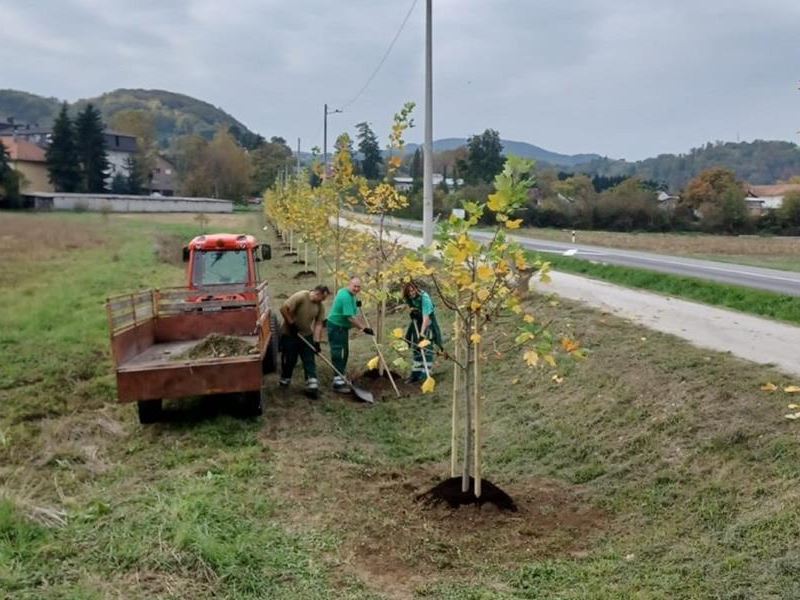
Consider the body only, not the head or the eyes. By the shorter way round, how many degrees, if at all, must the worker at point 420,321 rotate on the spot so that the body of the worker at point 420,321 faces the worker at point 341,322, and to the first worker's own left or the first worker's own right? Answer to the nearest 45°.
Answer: approximately 45° to the first worker's own right

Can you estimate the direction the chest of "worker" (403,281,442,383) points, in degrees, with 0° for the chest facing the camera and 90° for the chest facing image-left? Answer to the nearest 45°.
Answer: approximately 45°

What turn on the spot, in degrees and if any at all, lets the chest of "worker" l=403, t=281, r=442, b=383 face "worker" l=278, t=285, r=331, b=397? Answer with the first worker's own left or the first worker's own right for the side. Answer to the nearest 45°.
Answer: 0° — they already face them

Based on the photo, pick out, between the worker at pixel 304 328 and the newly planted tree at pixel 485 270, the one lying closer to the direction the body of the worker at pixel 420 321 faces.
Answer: the worker

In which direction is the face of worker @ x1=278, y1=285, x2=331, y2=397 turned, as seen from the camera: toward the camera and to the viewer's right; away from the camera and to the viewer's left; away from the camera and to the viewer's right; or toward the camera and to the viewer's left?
toward the camera and to the viewer's right

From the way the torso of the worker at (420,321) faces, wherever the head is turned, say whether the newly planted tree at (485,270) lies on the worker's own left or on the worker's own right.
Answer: on the worker's own left
